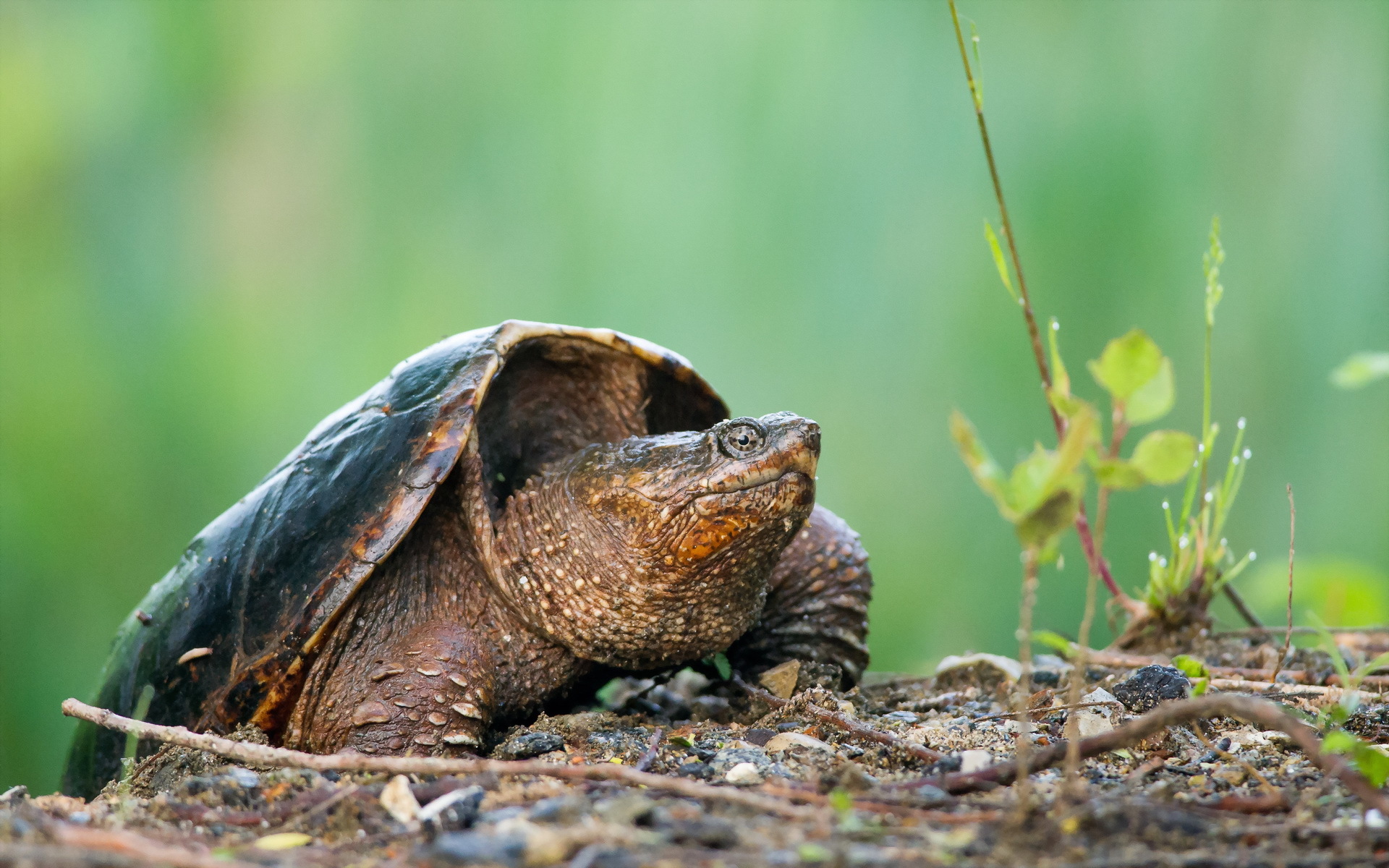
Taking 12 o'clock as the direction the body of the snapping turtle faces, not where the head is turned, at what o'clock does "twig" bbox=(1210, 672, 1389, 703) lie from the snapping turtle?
The twig is roughly at 11 o'clock from the snapping turtle.

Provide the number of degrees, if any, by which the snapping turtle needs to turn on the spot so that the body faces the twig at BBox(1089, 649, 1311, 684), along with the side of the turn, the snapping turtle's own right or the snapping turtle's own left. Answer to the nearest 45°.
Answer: approximately 45° to the snapping turtle's own left

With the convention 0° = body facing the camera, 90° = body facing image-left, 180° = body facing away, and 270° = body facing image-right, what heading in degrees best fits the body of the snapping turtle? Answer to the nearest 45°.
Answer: approximately 315°

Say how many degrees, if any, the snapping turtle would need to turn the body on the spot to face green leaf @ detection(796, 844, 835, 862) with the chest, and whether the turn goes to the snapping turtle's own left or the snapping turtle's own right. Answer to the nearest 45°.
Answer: approximately 45° to the snapping turtle's own right

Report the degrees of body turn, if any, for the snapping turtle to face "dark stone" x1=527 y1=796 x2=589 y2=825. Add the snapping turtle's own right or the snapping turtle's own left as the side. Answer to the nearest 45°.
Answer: approximately 45° to the snapping turtle's own right

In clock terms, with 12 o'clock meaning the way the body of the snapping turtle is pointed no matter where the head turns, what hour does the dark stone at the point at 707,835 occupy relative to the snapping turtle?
The dark stone is roughly at 1 o'clock from the snapping turtle.

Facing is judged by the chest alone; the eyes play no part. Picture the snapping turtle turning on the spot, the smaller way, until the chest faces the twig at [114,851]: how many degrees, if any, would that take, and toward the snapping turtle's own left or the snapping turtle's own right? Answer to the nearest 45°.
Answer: approximately 45° to the snapping turtle's own right

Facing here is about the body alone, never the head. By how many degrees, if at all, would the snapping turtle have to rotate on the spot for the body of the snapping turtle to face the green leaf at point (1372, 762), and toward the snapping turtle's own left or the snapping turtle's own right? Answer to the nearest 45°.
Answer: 0° — it already faces it
